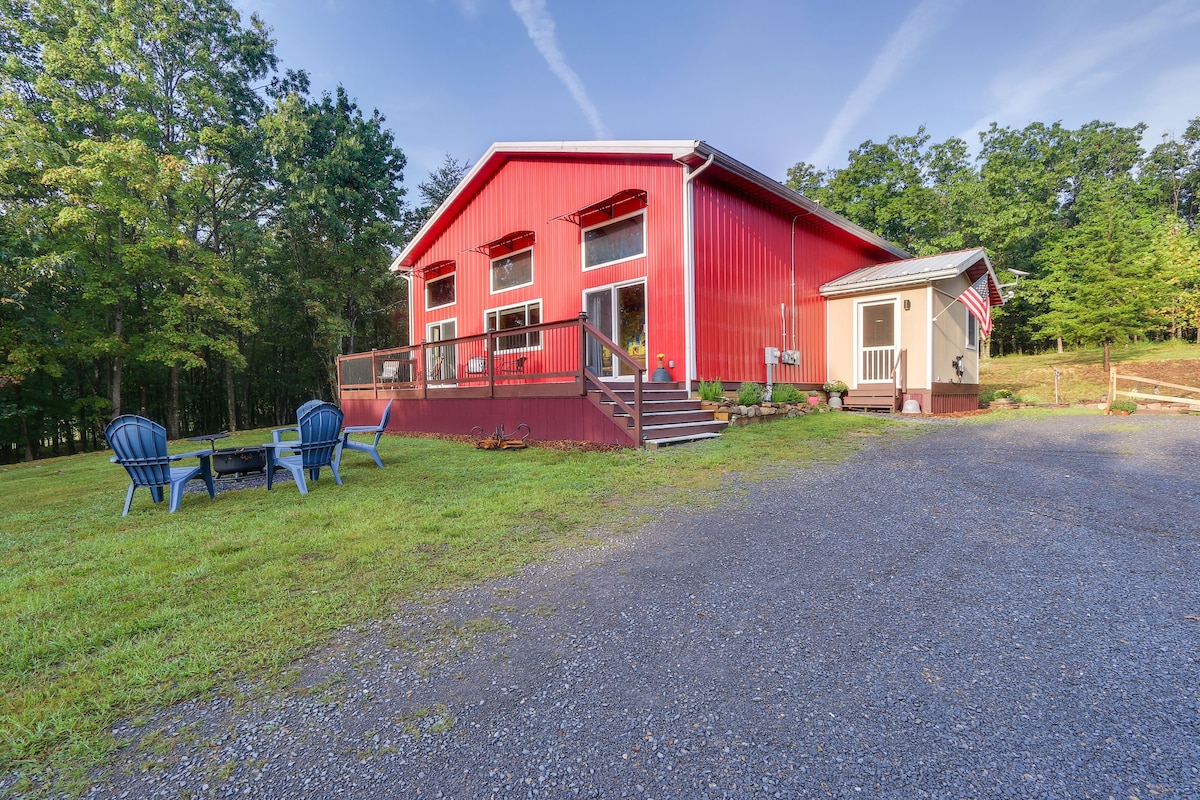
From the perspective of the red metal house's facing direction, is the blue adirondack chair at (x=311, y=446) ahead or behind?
ahead

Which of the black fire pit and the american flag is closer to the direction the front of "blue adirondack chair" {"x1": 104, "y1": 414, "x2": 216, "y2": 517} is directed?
the black fire pit

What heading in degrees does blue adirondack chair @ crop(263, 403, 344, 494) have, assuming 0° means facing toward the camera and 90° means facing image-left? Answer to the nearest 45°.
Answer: approximately 135°

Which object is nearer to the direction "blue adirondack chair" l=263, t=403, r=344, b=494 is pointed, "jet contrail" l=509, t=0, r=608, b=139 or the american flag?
the jet contrail

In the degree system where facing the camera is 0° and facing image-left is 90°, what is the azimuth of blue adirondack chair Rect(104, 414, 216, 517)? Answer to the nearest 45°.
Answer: approximately 225°

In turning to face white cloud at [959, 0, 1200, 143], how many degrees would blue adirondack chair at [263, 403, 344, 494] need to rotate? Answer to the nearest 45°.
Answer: approximately 135° to its right

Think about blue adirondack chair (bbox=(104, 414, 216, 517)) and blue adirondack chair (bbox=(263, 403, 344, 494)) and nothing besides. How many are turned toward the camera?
0

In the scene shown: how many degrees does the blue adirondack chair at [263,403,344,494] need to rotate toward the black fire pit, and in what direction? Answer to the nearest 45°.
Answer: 0° — it already faces it

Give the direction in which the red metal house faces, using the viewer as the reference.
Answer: facing the viewer and to the left of the viewer

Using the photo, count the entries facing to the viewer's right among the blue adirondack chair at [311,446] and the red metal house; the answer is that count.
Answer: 0

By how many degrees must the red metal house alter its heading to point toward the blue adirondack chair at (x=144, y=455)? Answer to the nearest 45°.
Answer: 0° — it already faces it
